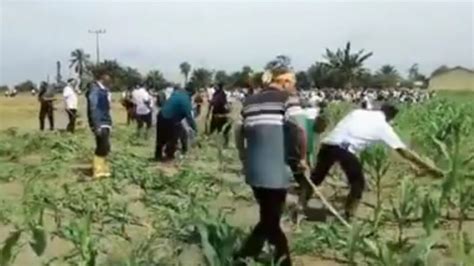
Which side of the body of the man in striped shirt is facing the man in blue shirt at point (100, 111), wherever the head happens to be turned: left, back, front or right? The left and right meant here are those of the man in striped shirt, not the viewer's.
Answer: left

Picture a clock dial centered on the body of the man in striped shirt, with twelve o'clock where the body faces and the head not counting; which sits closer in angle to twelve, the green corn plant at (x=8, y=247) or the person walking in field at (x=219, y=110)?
the person walking in field

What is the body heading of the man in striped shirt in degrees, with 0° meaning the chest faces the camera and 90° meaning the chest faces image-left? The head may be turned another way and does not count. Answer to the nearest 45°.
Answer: approximately 225°
